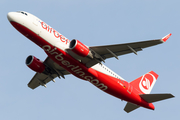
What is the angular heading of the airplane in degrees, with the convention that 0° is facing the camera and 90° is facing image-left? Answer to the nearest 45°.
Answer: approximately 45°
